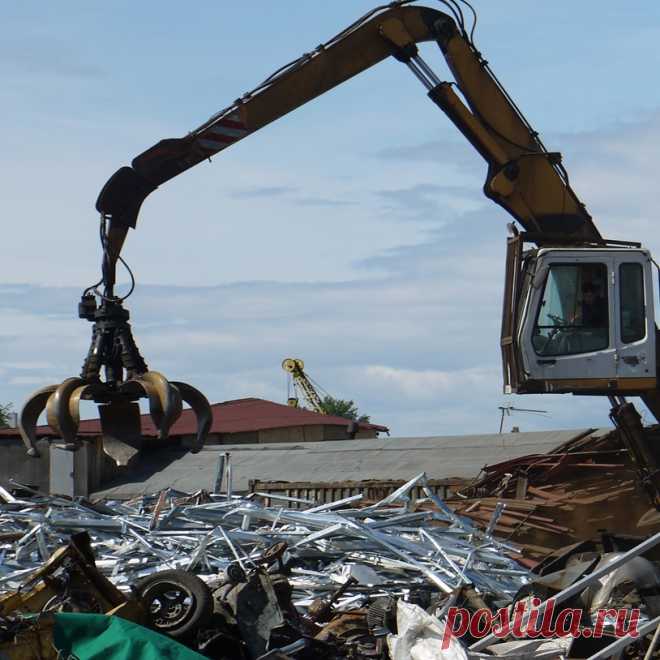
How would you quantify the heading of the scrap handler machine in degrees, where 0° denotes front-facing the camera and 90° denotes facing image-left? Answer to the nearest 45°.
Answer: approximately 90°

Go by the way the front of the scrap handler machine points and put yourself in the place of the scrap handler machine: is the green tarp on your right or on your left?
on your left
